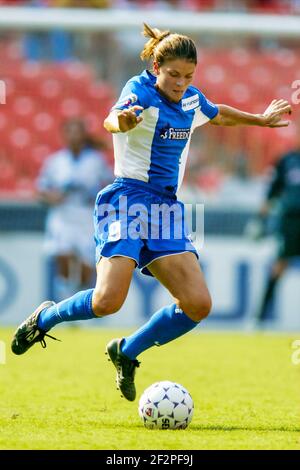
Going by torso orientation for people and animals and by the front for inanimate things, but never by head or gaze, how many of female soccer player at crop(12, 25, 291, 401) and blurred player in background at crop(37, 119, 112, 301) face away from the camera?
0

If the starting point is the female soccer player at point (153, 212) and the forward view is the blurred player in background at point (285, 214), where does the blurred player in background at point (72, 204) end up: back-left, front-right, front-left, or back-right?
front-left

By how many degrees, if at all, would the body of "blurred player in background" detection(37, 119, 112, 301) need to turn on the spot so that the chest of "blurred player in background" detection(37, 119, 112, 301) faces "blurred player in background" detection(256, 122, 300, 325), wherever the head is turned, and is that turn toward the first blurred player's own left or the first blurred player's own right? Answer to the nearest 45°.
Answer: approximately 90° to the first blurred player's own left

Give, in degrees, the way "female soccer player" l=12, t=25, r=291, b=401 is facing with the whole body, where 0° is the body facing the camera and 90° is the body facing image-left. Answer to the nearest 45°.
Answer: approximately 315°

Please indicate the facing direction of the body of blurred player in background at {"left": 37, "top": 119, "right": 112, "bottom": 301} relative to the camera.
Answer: toward the camera

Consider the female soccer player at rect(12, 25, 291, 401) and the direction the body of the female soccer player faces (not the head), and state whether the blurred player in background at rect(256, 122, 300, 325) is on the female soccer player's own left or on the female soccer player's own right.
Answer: on the female soccer player's own left

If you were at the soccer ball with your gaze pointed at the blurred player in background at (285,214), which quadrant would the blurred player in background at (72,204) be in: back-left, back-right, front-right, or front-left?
front-left

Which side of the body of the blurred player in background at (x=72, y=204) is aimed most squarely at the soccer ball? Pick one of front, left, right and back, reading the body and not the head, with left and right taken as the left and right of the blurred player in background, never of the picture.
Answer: front

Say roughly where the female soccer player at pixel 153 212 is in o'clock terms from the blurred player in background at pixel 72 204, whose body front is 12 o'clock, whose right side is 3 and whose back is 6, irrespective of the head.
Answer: The female soccer player is roughly at 12 o'clock from the blurred player in background.
